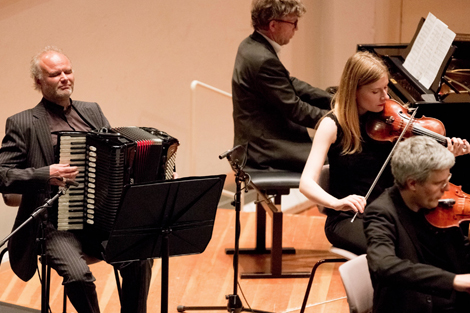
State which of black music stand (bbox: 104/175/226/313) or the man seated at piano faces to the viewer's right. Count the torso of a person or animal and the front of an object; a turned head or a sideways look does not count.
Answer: the man seated at piano

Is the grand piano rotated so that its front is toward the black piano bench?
yes

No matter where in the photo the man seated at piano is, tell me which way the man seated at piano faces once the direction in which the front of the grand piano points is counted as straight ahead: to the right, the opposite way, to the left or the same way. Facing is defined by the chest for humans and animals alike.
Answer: the opposite way

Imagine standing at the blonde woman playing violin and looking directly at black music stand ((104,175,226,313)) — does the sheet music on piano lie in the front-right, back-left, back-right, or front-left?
back-right

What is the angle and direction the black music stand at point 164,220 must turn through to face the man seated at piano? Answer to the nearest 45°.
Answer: approximately 90° to its right

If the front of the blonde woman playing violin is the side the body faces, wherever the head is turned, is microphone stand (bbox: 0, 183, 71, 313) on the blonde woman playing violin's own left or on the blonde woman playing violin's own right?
on the blonde woman playing violin's own right

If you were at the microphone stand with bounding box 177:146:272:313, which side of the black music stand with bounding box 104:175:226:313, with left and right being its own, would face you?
right

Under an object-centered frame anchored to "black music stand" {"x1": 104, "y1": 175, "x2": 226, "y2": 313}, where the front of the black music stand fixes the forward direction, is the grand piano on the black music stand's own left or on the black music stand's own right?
on the black music stand's own right

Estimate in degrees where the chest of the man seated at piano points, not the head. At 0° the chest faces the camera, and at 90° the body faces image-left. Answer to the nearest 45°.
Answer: approximately 270°

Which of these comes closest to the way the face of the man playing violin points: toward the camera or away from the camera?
toward the camera

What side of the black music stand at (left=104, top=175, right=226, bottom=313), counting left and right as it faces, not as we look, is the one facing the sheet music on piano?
right

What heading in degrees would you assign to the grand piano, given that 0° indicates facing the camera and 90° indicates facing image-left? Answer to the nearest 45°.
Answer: approximately 90°

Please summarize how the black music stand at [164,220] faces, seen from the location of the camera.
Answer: facing away from the viewer and to the left of the viewer

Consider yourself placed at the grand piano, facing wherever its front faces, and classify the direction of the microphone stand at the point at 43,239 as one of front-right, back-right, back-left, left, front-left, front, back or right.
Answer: front-left

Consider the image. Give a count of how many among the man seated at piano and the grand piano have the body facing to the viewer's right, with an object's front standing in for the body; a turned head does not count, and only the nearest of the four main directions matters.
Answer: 1
